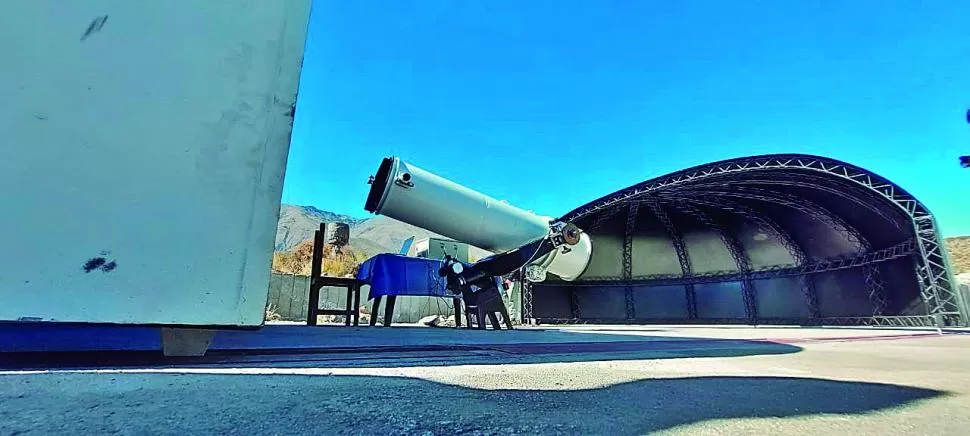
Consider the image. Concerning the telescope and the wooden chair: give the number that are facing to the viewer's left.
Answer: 1

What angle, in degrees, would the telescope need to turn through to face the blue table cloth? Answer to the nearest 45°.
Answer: approximately 45° to its right

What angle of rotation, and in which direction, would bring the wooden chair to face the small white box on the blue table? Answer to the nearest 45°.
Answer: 0° — it already faces it

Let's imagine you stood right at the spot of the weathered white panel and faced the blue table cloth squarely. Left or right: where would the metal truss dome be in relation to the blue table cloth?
right

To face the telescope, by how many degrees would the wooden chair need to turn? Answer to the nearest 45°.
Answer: approximately 45° to its right

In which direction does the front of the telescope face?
to the viewer's left

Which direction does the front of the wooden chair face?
to the viewer's right

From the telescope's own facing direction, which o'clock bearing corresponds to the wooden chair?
The wooden chair is roughly at 1 o'clock from the telescope.

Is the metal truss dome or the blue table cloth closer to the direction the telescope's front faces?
the blue table cloth

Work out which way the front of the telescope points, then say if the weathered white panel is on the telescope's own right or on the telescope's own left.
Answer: on the telescope's own left

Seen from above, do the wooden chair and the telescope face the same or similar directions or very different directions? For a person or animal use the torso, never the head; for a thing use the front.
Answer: very different directions
